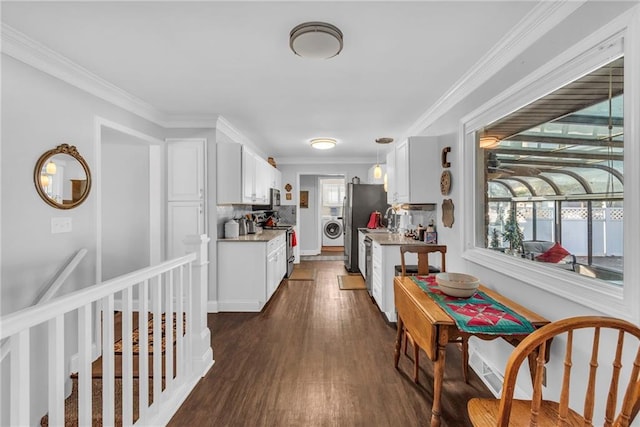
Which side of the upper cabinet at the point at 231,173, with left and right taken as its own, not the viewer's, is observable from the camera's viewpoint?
right

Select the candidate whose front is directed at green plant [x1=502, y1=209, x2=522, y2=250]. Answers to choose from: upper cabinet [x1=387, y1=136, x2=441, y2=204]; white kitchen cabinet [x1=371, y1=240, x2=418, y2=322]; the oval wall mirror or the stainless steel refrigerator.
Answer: the oval wall mirror

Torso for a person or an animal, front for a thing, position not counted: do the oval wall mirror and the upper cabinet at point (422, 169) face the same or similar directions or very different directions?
very different directions

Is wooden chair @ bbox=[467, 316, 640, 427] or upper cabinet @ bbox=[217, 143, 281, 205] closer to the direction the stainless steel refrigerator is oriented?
the upper cabinet

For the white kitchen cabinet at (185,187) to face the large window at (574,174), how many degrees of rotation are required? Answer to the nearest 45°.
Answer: approximately 45° to its left

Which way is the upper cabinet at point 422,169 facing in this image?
to the viewer's left

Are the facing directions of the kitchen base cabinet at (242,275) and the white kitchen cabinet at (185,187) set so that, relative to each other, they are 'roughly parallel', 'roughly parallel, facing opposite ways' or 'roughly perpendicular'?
roughly perpendicular

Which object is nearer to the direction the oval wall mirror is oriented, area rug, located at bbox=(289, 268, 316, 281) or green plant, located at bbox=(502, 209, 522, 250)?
the green plant

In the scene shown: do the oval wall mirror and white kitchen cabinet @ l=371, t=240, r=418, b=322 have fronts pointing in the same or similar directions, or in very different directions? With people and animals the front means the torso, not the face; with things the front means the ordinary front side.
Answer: very different directions

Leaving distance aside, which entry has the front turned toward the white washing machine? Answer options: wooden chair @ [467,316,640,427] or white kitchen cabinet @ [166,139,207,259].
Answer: the wooden chair

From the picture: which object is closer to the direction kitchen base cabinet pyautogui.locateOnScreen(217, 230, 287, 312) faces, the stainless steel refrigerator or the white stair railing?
the stainless steel refrigerator

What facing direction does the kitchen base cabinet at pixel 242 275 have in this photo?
to the viewer's right

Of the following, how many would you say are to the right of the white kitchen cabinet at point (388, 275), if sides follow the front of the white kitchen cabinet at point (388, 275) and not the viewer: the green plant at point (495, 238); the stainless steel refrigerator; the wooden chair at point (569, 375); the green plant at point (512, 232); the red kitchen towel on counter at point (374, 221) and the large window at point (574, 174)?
2

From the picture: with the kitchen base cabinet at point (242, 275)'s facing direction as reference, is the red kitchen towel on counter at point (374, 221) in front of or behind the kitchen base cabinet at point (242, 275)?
in front

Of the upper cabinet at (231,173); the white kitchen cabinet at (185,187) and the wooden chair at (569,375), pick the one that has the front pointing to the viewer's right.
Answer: the upper cabinet
